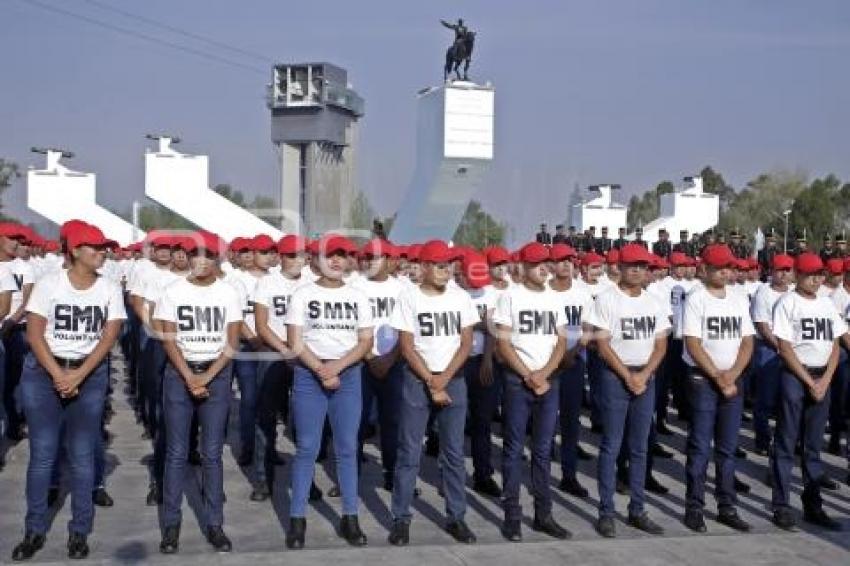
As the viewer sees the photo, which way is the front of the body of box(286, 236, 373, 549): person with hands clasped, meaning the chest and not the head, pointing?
toward the camera

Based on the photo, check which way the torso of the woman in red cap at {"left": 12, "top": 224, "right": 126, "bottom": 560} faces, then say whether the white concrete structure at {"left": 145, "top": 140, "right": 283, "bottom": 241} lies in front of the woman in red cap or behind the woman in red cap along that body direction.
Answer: behind

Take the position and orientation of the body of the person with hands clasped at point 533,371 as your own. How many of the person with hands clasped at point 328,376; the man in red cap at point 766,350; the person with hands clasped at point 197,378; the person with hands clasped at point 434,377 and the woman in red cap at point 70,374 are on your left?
1

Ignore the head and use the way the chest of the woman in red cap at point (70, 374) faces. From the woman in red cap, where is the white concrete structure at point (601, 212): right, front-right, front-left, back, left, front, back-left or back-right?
back-left

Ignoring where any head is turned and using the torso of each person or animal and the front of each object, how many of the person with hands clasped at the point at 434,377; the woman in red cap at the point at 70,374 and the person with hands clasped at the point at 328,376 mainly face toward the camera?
3

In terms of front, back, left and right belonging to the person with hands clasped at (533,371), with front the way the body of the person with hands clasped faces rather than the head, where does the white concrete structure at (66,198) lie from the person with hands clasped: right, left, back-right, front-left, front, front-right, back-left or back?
back

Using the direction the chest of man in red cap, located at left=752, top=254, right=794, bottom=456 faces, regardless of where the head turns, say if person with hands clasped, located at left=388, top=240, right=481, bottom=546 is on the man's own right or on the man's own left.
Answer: on the man's own right

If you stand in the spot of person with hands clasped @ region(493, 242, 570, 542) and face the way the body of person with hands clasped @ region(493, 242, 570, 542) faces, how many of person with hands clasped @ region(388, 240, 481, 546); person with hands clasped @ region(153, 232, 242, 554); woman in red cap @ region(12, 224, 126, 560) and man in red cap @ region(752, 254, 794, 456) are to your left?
1

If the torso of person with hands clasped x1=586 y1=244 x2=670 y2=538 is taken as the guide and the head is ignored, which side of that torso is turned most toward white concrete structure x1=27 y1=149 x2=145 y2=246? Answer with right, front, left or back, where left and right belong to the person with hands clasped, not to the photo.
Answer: back

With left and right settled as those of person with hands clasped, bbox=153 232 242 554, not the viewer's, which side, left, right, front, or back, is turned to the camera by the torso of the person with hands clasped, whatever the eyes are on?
front
